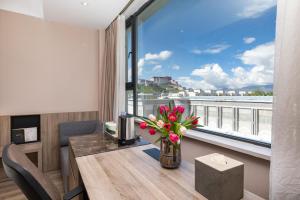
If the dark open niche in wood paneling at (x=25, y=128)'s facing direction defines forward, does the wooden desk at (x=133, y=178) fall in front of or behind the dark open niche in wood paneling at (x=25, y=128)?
in front

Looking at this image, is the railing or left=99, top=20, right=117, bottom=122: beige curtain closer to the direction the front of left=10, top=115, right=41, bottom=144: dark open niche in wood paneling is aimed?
the railing

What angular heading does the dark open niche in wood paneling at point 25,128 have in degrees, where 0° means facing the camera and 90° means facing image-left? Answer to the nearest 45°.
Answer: approximately 0°

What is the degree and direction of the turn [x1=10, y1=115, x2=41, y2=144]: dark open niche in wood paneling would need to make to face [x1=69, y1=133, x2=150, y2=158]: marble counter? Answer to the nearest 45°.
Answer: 0° — it already faces it

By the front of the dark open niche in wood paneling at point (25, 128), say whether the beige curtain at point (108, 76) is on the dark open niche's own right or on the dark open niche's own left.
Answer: on the dark open niche's own left

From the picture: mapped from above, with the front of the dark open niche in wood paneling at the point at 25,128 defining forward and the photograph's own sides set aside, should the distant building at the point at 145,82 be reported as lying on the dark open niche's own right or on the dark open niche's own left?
on the dark open niche's own left

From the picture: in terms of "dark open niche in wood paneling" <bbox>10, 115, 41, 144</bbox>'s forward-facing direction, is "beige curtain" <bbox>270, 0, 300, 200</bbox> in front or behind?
in front

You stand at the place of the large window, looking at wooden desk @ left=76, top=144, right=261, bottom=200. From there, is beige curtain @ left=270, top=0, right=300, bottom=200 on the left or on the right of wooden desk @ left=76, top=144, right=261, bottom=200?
left

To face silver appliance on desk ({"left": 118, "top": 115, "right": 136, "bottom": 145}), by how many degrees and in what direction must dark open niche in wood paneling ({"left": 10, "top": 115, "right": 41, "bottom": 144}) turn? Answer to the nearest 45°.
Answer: approximately 45° to its left

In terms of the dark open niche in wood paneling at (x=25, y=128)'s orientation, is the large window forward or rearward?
forward
